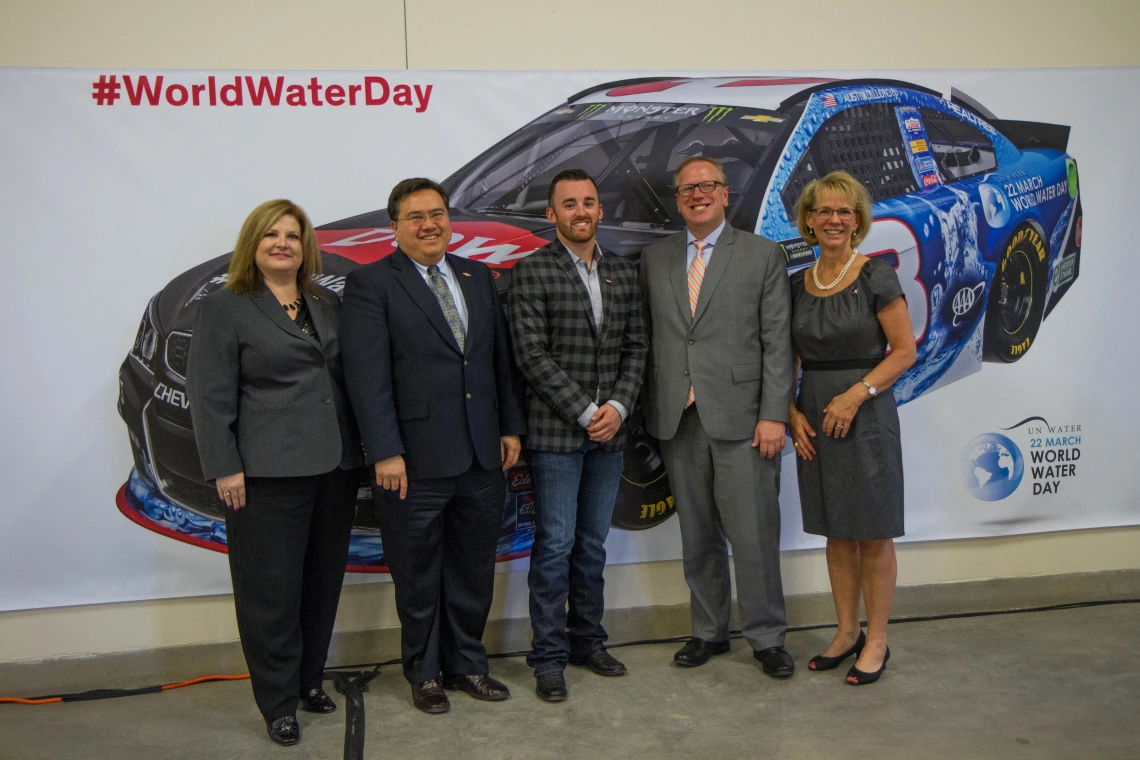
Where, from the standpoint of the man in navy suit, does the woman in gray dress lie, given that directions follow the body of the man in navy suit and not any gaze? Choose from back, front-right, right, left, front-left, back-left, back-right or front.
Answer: front-left

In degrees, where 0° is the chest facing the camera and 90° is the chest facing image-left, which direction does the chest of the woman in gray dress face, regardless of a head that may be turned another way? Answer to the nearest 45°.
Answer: approximately 45°

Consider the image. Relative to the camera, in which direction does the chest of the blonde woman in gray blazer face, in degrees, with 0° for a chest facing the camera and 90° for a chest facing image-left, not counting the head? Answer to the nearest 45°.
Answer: approximately 315°

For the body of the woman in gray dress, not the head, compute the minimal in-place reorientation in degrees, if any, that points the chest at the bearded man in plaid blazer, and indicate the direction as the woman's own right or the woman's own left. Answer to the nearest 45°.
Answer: approximately 45° to the woman's own right

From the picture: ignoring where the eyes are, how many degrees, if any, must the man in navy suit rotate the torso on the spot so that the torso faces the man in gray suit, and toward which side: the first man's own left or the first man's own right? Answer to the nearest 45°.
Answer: approximately 45° to the first man's own left

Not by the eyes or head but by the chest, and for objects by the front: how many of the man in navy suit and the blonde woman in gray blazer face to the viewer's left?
0

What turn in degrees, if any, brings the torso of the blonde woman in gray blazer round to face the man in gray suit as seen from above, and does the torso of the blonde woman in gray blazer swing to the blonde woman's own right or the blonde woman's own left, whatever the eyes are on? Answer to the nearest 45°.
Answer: approximately 45° to the blonde woman's own left
